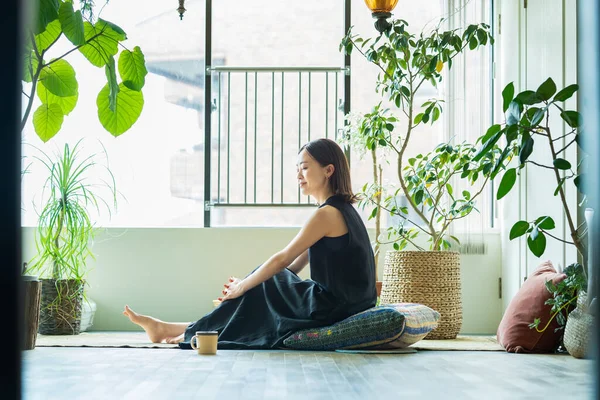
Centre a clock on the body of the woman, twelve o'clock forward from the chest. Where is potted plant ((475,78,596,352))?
The potted plant is roughly at 7 o'clock from the woman.

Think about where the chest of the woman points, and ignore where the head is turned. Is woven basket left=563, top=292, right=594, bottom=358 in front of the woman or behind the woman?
behind

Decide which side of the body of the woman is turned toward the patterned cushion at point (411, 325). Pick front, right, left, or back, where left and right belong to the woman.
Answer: back

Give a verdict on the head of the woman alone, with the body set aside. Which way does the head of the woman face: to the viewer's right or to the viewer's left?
to the viewer's left

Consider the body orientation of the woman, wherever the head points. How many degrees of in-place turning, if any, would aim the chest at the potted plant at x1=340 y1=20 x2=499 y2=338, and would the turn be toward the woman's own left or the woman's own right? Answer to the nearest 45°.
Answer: approximately 135° to the woman's own right

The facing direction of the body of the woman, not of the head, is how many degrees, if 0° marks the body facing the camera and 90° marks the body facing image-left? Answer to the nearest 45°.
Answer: approximately 90°

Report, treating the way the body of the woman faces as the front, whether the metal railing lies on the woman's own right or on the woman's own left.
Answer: on the woman's own right

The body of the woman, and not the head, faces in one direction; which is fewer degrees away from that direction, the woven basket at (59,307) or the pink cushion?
the woven basket
